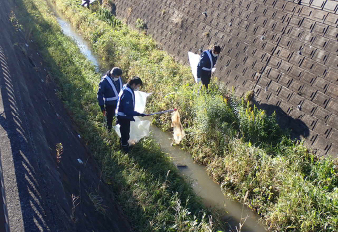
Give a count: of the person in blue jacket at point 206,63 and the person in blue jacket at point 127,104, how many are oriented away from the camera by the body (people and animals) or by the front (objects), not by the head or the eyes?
0

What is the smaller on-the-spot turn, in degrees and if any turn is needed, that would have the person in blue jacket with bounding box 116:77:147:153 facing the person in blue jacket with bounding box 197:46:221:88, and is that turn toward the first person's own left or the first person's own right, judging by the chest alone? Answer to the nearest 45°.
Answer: approximately 45° to the first person's own left

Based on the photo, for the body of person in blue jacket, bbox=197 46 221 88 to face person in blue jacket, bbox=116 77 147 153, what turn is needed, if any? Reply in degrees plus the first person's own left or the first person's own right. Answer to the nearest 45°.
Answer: approximately 45° to the first person's own right

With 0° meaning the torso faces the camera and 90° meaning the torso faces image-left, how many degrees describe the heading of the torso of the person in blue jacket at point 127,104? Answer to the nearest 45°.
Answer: approximately 270°

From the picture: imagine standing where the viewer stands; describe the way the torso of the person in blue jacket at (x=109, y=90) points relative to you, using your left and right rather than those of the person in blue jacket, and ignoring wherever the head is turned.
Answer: facing the viewer and to the right of the viewer

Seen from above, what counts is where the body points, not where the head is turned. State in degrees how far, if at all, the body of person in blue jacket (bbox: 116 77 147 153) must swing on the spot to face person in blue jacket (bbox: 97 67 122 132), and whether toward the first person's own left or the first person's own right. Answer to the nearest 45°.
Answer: approximately 135° to the first person's own left
